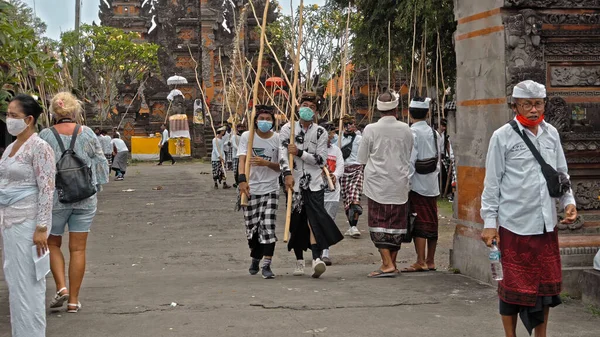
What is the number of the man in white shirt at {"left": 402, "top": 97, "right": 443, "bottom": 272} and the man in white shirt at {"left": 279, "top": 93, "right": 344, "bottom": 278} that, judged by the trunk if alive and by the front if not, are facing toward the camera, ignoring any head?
1

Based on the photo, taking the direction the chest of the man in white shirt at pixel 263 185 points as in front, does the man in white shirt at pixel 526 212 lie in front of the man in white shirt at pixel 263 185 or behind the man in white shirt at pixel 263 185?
in front

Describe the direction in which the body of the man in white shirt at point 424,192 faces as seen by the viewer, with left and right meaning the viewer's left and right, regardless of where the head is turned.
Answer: facing away from the viewer and to the left of the viewer

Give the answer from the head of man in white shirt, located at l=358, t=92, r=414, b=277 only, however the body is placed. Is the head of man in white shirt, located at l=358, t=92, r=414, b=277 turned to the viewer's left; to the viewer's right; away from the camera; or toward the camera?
away from the camera

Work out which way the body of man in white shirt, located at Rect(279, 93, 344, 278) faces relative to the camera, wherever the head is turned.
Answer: toward the camera

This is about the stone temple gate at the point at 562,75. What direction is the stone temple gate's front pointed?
toward the camera

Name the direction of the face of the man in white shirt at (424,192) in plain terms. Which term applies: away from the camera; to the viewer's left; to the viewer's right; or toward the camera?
away from the camera

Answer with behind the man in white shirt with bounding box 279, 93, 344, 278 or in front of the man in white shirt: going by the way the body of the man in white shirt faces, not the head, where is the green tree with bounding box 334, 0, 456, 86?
behind

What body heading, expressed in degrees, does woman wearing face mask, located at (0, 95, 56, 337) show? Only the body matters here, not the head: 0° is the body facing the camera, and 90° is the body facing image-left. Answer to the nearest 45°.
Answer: approximately 45°

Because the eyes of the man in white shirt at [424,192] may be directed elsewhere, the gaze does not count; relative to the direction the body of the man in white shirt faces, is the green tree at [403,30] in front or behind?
in front

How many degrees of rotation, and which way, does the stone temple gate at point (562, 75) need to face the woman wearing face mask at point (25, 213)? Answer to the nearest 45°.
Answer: approximately 45° to its right
